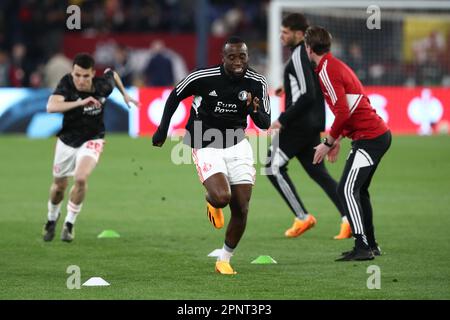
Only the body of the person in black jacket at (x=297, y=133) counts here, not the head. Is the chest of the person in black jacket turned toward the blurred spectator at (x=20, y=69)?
no

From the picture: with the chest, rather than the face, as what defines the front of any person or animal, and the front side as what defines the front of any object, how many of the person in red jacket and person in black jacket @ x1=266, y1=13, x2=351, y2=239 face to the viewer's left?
2

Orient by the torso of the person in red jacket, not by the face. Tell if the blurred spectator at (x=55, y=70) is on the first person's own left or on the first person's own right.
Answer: on the first person's own right

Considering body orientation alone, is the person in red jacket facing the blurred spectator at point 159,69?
no

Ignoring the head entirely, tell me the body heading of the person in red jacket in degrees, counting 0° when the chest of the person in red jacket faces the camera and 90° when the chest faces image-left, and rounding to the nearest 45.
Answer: approximately 90°

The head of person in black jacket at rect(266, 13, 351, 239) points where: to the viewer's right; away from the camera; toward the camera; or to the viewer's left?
to the viewer's left

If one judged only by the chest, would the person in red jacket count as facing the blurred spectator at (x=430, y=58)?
no

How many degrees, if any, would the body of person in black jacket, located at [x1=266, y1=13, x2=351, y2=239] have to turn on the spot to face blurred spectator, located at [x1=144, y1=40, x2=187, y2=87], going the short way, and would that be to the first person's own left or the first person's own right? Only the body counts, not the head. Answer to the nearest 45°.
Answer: approximately 90° to the first person's own right

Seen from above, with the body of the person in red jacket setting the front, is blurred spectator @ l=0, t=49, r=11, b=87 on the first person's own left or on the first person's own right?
on the first person's own right

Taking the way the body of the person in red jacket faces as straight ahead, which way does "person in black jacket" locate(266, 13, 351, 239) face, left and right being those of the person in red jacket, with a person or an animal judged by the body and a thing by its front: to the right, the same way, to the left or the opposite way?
the same way

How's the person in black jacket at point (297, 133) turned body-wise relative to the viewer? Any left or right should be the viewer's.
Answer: facing to the left of the viewer

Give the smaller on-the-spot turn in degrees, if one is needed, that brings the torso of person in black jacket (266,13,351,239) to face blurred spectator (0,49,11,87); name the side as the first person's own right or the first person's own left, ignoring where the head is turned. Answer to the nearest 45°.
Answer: approximately 45° to the first person's own right

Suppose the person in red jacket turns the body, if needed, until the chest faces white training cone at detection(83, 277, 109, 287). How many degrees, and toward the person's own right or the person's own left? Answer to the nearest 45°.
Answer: approximately 45° to the person's own left
